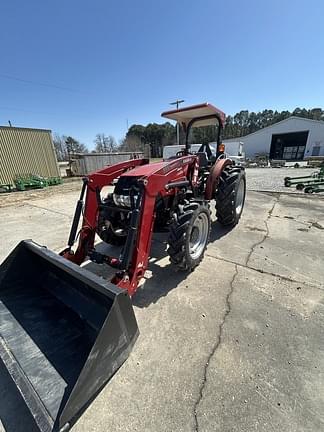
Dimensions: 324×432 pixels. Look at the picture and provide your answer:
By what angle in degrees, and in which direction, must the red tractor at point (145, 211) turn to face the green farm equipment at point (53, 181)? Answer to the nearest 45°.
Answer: approximately 90° to its right

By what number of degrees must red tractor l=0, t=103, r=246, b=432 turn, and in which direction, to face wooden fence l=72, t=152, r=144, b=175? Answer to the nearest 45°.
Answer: approximately 135° to its right

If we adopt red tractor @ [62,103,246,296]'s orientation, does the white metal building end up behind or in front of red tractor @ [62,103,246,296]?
behind

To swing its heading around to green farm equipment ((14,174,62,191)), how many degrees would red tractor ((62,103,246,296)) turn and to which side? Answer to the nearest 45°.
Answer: approximately 90° to its right

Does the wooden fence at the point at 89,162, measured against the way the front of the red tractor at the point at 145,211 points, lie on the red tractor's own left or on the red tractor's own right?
on the red tractor's own right

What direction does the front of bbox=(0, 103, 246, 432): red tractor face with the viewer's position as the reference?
facing the viewer and to the left of the viewer

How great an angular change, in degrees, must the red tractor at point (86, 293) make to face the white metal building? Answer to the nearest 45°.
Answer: approximately 180°

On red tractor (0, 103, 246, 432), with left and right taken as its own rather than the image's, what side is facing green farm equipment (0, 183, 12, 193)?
right

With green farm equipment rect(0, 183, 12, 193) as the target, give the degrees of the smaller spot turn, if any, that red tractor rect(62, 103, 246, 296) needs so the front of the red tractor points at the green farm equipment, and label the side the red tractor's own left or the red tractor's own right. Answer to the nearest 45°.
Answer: approximately 90° to the red tractor's own right

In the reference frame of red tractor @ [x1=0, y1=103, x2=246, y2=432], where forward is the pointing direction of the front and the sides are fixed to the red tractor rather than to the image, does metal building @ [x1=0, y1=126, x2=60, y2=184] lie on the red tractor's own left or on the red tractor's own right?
on the red tractor's own right
